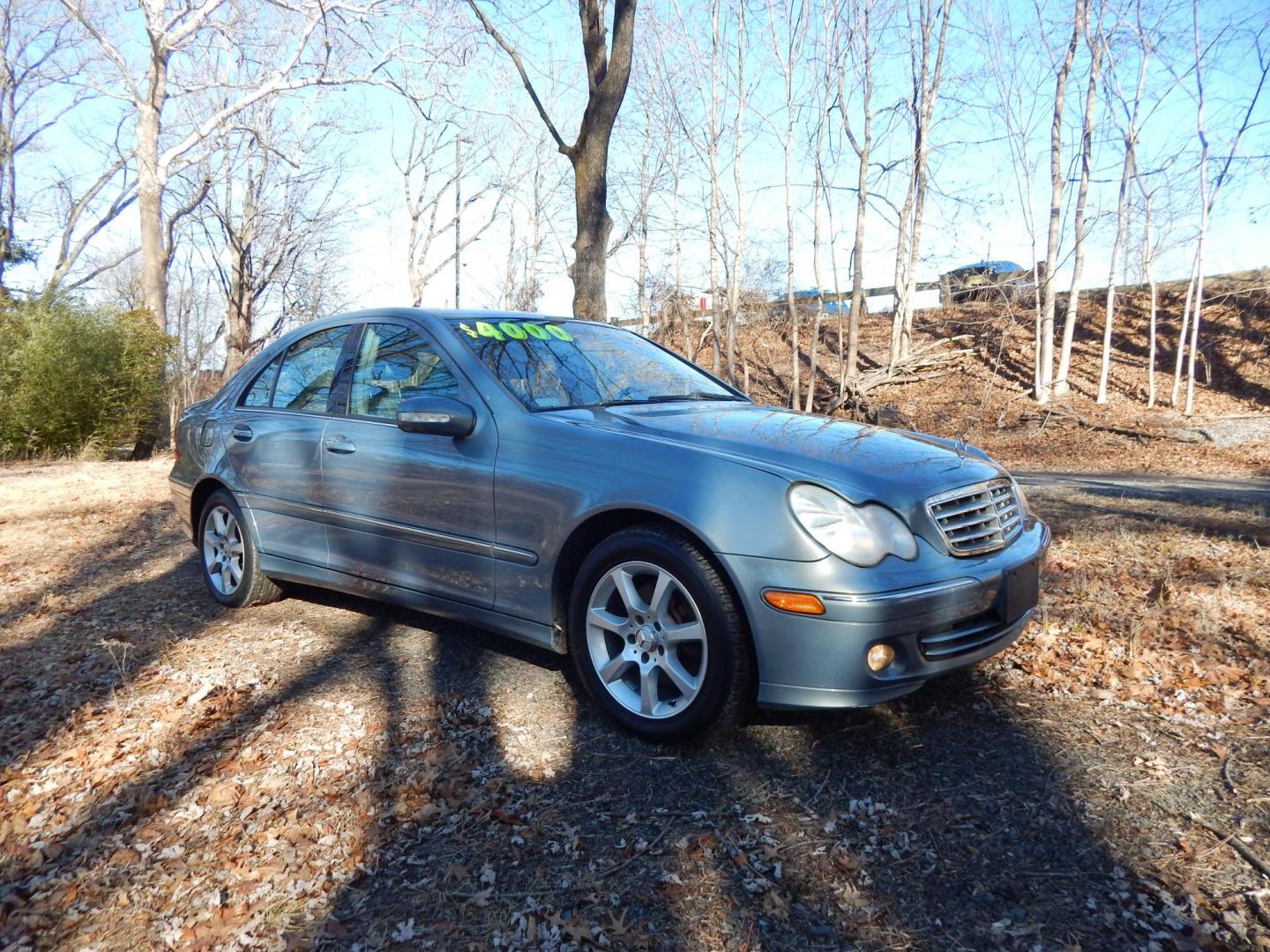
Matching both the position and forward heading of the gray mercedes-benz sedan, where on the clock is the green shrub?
The green shrub is roughly at 6 o'clock from the gray mercedes-benz sedan.

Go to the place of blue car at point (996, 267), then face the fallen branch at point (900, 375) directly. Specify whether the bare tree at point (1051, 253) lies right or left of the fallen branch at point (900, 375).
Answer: left

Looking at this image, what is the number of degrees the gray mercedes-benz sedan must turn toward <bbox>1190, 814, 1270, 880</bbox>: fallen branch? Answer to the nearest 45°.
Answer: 0° — it already faces it

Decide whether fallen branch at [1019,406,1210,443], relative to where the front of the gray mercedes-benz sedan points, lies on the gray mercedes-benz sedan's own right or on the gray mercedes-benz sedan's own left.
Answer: on the gray mercedes-benz sedan's own left

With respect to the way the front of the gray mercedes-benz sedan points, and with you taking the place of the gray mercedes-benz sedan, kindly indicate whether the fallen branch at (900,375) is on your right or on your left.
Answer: on your left

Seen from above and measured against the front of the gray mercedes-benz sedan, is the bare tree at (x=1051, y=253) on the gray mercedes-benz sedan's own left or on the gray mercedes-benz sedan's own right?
on the gray mercedes-benz sedan's own left

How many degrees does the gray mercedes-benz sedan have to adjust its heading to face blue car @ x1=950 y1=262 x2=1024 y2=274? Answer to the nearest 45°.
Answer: approximately 90° to its left

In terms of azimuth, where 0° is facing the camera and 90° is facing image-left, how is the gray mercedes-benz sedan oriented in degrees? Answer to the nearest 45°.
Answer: approximately 315°
